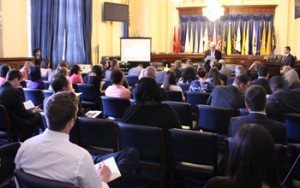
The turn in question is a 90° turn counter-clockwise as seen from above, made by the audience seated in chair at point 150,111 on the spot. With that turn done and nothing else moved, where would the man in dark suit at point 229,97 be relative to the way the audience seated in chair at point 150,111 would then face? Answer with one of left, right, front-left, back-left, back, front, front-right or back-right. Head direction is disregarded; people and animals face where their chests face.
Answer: back-right

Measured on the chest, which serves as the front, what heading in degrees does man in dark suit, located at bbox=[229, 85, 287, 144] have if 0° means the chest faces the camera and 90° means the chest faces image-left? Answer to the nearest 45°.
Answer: approximately 180°

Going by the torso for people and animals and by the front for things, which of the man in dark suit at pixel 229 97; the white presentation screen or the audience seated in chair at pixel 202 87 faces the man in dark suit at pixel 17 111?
the white presentation screen

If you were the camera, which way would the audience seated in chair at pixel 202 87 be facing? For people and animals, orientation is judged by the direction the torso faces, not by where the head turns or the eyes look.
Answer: facing away from the viewer

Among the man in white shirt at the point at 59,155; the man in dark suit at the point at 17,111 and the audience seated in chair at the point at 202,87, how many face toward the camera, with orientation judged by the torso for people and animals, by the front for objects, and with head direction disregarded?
0

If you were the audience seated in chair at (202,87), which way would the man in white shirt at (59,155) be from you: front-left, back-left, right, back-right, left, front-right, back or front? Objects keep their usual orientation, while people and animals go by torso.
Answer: back

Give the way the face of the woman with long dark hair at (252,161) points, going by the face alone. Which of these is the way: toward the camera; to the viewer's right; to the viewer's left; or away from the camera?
away from the camera

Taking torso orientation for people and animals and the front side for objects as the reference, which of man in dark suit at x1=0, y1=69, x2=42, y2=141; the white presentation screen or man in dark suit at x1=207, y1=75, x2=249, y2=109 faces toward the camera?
the white presentation screen

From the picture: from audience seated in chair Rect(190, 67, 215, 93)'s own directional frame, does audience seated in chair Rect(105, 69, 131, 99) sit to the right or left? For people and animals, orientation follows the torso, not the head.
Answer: on their left

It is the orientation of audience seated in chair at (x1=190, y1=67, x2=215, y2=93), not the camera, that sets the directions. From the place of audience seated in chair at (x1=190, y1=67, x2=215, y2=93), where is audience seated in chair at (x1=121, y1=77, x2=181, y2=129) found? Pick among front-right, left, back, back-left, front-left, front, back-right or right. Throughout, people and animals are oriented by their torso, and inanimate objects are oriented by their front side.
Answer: back

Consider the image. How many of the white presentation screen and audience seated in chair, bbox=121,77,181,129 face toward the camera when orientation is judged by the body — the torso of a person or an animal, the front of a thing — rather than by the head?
1

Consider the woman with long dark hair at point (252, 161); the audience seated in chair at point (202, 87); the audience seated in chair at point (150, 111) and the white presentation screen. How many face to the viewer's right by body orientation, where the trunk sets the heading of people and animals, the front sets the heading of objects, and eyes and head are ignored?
0

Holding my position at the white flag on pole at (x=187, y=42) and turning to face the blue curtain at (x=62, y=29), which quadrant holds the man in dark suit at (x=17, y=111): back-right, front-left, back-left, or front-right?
front-left

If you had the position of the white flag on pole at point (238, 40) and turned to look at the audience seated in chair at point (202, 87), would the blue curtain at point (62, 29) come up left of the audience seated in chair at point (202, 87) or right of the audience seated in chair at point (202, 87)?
right

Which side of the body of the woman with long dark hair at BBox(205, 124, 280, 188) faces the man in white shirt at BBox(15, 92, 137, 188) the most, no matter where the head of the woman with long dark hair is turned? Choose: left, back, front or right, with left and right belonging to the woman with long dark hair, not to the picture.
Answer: left

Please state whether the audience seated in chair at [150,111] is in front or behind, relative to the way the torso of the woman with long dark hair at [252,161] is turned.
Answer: in front

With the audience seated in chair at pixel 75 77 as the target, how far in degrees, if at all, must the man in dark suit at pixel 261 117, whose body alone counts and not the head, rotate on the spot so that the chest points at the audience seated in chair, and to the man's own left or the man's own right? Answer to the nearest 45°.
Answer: approximately 45° to the man's own left

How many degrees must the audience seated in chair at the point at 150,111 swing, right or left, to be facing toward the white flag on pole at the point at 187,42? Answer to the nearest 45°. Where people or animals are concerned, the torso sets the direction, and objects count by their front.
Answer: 0° — they already face it

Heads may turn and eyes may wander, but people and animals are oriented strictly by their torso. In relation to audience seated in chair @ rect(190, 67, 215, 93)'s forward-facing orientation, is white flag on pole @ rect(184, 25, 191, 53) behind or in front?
in front
